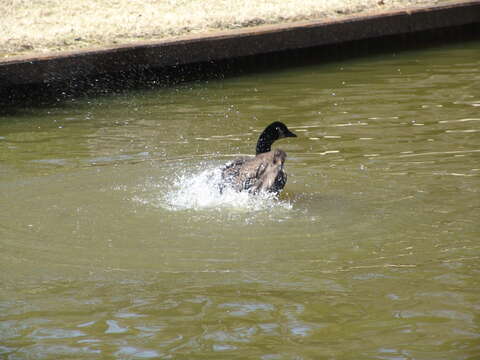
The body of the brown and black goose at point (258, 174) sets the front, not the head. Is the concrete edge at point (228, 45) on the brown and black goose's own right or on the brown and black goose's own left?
on the brown and black goose's own left

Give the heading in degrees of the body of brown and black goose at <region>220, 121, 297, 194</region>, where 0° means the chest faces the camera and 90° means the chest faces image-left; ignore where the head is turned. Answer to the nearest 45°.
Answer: approximately 270°
